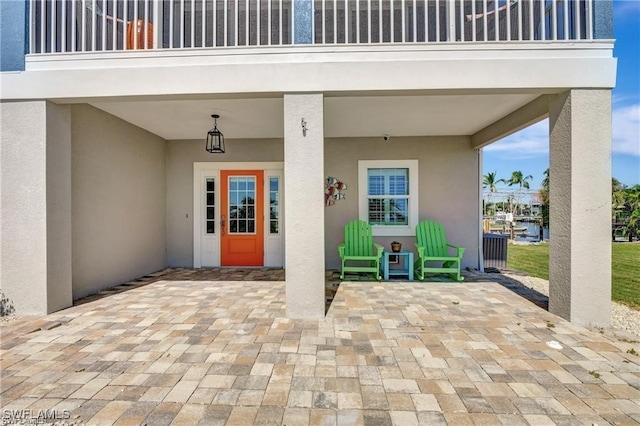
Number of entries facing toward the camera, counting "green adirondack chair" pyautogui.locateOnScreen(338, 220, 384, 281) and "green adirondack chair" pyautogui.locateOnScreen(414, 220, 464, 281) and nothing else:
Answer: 2

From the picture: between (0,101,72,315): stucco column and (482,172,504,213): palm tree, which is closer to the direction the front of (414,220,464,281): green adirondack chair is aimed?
the stucco column

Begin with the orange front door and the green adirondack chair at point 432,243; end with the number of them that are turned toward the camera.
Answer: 2

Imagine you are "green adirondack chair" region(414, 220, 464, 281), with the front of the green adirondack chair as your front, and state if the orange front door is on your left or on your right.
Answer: on your right

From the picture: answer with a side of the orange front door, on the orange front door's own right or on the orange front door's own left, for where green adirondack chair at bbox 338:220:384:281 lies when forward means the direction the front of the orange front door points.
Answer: on the orange front door's own left

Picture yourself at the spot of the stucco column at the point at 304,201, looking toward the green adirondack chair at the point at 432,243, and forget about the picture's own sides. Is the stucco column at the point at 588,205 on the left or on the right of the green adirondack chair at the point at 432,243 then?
right

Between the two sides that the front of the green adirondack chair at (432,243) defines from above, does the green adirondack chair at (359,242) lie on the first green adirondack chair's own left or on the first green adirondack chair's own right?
on the first green adirondack chair's own right

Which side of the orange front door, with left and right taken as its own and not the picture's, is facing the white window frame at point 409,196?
left

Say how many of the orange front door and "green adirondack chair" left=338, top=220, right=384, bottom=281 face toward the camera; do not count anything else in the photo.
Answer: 2
